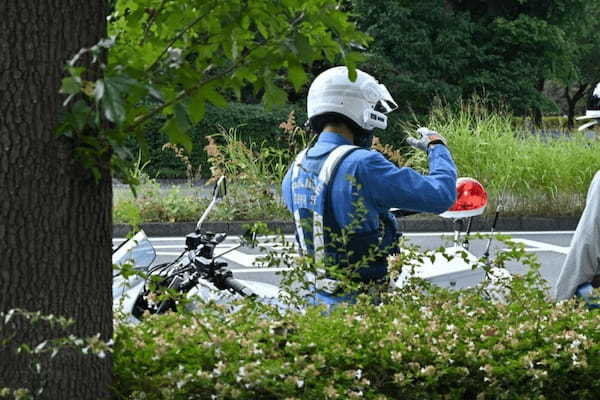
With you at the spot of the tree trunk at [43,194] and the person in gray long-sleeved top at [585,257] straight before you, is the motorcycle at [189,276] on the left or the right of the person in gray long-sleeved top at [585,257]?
left

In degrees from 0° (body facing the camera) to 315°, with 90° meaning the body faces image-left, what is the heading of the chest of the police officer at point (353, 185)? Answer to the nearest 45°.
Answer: approximately 225°

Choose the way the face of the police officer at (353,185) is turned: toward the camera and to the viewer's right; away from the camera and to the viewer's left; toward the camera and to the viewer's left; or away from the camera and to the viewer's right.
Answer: away from the camera and to the viewer's right

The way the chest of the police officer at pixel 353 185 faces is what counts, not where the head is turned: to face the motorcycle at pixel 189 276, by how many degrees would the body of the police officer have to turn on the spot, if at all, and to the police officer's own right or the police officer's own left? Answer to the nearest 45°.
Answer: approximately 90° to the police officer's own left
